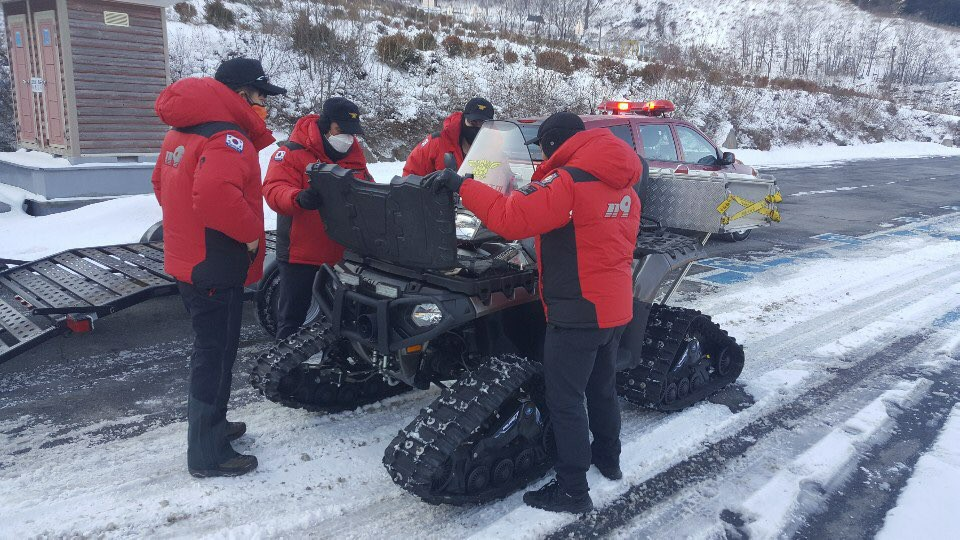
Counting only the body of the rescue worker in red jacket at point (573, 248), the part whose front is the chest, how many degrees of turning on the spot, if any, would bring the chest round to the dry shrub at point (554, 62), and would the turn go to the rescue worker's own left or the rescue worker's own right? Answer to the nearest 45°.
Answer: approximately 45° to the rescue worker's own right

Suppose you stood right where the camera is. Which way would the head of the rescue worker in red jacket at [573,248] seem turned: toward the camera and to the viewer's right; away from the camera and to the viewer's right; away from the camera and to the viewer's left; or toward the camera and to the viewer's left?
away from the camera and to the viewer's left

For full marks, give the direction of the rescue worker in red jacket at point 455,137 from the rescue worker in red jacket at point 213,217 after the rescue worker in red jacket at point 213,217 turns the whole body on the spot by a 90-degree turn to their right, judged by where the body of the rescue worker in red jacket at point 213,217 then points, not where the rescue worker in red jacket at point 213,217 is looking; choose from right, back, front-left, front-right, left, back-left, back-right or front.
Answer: left

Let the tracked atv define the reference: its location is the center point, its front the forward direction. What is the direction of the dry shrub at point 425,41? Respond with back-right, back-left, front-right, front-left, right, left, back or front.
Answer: back-right

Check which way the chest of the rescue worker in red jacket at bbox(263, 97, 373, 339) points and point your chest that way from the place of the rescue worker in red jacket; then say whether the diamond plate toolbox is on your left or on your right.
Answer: on your left

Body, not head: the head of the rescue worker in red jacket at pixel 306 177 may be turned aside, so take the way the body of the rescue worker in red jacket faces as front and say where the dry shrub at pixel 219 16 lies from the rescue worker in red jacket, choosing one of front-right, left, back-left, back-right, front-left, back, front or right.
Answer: back-left

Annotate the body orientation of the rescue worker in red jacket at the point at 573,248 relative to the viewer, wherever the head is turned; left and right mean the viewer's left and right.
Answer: facing away from the viewer and to the left of the viewer

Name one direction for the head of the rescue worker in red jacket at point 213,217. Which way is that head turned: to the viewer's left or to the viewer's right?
to the viewer's right

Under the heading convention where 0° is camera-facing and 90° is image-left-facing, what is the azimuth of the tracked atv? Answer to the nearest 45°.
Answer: approximately 45°

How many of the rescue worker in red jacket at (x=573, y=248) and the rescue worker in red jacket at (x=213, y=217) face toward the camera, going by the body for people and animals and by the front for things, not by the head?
0

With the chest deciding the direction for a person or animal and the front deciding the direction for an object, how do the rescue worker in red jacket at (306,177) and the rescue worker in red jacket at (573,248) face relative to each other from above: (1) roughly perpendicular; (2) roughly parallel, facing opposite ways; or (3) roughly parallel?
roughly parallel, facing opposite ways

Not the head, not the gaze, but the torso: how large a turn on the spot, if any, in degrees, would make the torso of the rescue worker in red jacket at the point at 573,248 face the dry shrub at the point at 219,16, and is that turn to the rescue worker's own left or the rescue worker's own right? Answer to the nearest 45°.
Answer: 0° — they already face it

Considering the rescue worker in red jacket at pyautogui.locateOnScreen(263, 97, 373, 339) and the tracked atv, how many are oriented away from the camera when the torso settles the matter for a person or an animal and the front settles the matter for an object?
0

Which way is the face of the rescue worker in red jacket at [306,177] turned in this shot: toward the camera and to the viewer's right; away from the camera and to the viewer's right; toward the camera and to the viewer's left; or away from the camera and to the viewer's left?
toward the camera and to the viewer's right

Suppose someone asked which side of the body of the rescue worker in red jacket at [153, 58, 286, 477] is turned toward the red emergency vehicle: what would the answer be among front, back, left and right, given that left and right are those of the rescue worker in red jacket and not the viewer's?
front

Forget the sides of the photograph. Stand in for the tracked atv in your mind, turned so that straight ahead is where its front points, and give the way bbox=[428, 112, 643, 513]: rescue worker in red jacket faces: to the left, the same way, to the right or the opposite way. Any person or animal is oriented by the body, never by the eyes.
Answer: to the right

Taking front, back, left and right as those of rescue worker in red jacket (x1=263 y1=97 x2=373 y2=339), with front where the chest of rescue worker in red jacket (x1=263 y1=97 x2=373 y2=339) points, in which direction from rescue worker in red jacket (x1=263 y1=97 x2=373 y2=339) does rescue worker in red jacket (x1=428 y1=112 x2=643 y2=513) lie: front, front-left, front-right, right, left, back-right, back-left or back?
front

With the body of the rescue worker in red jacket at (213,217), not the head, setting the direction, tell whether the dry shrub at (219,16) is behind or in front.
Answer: in front

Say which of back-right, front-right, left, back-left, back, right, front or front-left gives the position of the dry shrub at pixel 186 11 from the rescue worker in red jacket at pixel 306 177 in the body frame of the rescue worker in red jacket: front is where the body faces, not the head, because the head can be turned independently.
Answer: back-left

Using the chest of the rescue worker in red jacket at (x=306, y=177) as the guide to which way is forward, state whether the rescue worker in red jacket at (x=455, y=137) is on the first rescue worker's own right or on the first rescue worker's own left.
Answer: on the first rescue worker's own left
